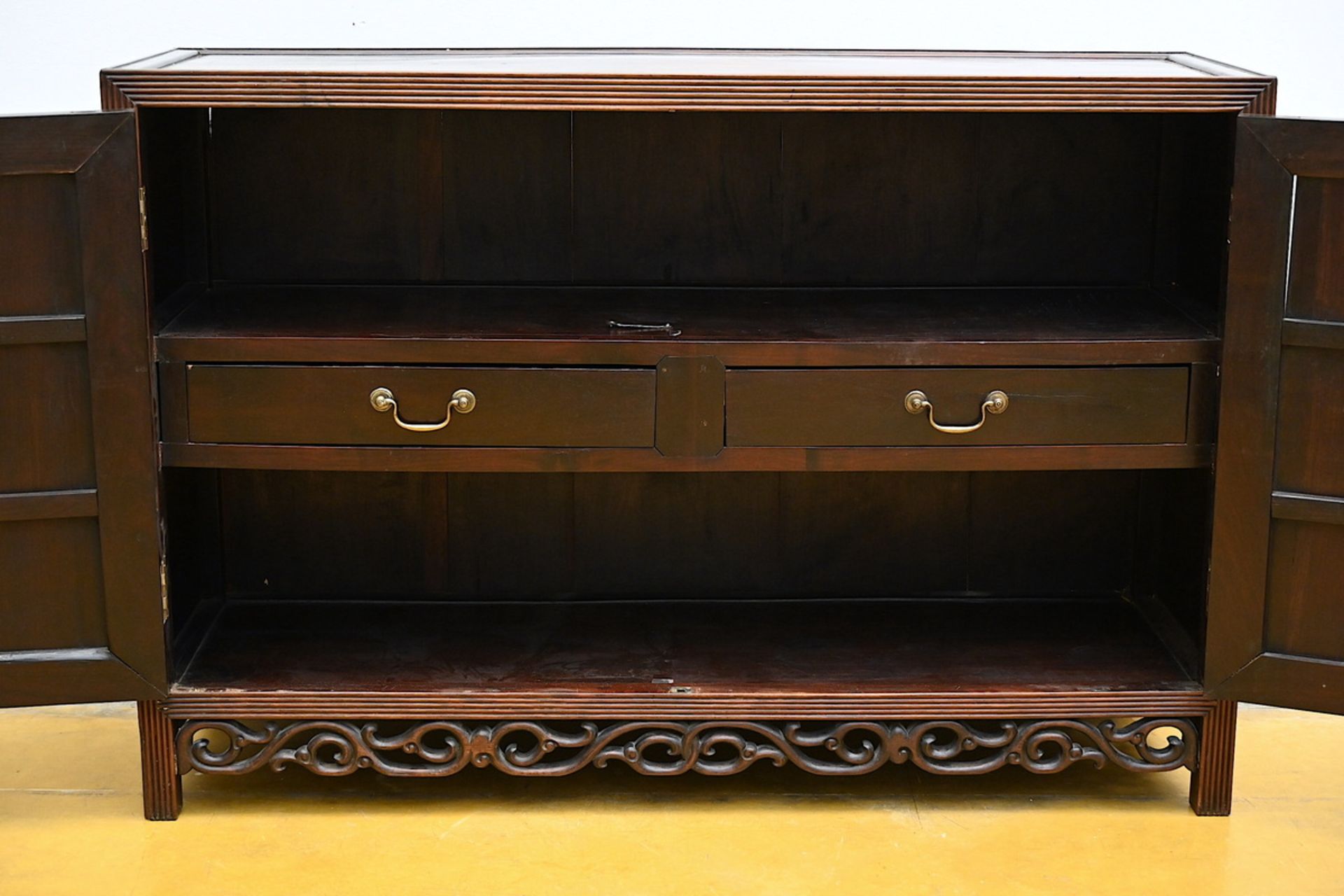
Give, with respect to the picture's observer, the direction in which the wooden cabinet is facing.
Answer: facing the viewer
